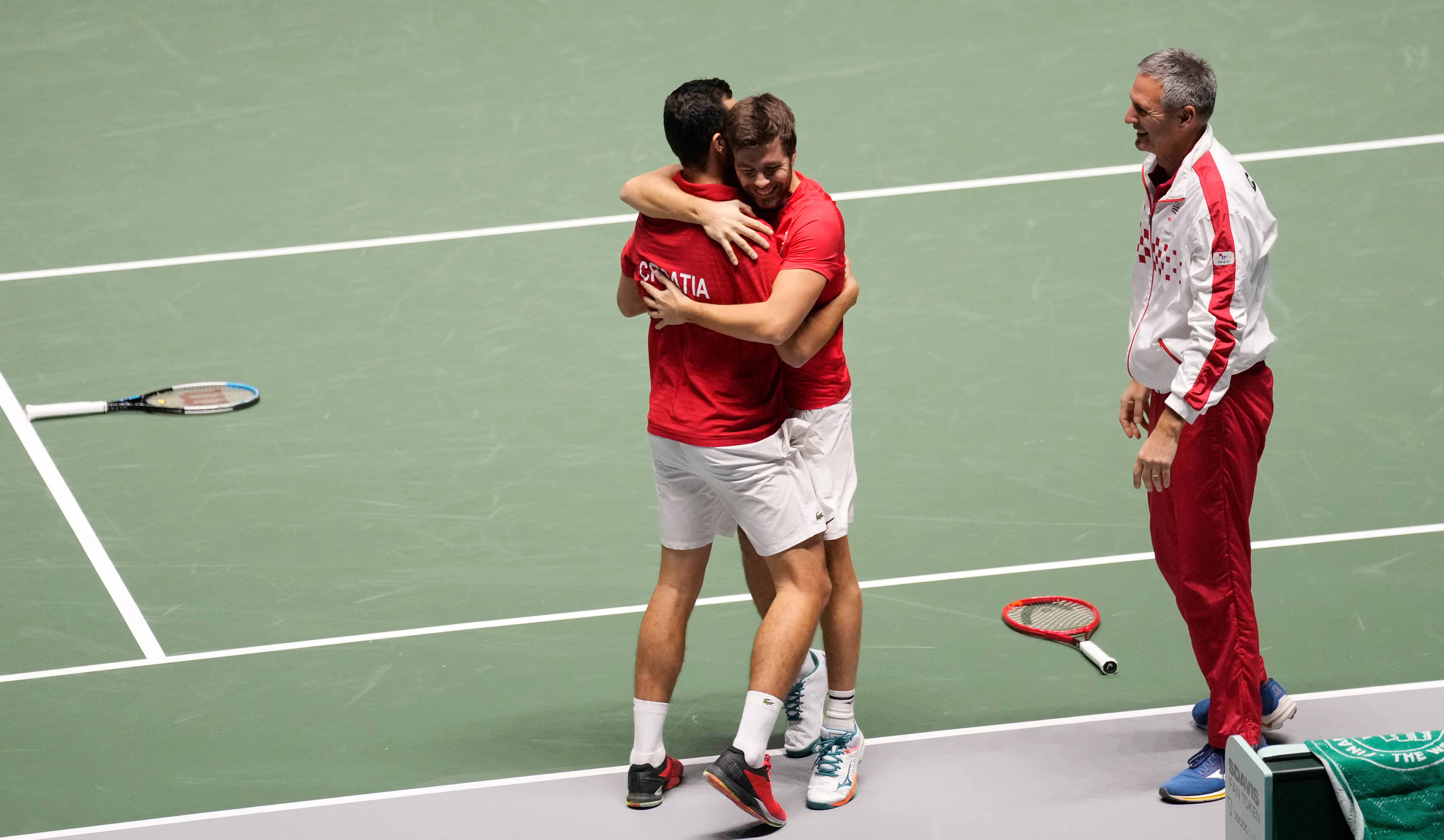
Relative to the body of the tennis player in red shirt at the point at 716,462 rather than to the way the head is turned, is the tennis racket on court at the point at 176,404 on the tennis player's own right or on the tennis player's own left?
on the tennis player's own left

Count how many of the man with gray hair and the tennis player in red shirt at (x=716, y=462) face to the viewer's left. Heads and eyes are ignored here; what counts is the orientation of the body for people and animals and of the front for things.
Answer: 1

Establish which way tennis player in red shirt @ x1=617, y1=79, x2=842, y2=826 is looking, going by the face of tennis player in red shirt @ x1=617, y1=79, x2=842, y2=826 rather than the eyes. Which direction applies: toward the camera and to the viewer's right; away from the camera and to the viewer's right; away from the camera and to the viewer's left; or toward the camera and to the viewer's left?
away from the camera and to the viewer's right

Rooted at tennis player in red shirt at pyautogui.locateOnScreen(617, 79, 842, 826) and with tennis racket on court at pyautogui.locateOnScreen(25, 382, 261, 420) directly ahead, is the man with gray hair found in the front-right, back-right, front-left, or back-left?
back-right

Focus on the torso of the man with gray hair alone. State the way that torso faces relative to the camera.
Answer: to the viewer's left

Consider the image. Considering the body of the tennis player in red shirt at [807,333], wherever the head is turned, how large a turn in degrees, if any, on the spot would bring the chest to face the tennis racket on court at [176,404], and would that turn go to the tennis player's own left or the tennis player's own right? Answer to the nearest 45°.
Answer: approximately 90° to the tennis player's own right

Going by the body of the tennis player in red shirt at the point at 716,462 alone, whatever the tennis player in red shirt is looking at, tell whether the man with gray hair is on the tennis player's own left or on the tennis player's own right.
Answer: on the tennis player's own right

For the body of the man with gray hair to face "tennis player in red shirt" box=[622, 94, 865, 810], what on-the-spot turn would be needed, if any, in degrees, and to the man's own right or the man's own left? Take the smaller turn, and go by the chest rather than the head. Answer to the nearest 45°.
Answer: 0° — they already face them

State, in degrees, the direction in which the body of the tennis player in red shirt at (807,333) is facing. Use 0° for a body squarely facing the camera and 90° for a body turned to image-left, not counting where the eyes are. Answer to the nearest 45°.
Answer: approximately 45°

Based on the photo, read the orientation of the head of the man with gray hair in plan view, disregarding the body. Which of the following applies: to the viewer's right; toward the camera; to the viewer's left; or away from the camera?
to the viewer's left

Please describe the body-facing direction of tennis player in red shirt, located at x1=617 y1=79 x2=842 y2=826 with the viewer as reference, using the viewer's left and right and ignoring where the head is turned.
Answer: facing away from the viewer and to the right of the viewer

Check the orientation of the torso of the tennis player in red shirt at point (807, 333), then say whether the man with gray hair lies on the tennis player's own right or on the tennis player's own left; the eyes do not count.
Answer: on the tennis player's own left
